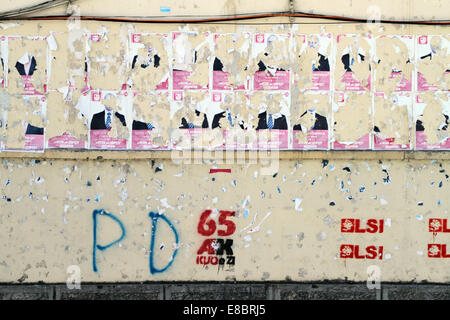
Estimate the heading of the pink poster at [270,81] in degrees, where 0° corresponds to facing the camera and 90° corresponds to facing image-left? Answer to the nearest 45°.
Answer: approximately 0°

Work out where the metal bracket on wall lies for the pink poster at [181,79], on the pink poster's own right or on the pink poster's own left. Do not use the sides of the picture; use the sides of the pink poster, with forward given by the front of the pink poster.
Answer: on the pink poster's own left

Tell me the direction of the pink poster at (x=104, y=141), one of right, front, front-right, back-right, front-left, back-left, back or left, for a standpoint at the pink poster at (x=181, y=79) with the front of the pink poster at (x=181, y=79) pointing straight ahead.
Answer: right

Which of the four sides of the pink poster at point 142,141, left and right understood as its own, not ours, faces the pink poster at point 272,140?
left

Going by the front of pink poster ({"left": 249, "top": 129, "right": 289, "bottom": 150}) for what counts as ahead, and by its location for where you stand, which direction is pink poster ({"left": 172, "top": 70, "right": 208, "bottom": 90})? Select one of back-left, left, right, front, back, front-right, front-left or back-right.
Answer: right

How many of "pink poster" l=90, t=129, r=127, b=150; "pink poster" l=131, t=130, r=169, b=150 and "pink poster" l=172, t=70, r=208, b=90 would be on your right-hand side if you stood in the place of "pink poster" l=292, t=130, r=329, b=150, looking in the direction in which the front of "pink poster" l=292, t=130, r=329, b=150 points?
3

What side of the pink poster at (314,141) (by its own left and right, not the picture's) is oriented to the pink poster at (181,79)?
right

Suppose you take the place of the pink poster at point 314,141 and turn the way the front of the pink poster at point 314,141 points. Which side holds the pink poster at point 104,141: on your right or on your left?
on your right
